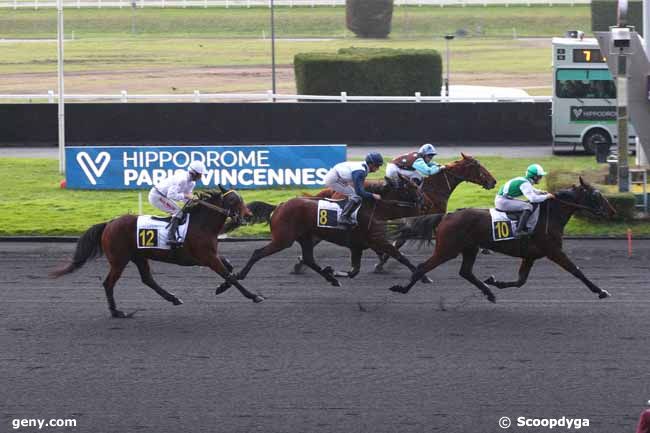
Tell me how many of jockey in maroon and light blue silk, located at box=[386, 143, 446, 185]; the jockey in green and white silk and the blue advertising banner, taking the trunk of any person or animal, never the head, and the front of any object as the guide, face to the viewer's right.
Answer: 2

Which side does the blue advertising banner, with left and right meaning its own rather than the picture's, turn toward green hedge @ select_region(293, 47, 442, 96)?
back

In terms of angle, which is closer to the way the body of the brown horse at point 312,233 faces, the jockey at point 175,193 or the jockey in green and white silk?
the jockey in green and white silk

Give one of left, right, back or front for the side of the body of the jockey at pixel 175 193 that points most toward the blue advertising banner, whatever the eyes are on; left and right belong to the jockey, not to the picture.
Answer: left

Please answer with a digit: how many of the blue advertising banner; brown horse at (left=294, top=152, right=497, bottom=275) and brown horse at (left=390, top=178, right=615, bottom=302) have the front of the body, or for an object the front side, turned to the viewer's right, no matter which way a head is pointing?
2

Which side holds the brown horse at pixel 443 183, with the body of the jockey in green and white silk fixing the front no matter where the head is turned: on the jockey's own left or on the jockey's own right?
on the jockey's own left

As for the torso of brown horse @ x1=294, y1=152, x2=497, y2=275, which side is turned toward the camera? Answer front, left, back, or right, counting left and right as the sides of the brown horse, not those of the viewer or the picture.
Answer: right

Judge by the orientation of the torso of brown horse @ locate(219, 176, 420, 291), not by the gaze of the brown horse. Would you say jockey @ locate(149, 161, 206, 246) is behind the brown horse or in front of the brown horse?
behind

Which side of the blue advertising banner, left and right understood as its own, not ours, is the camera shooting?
front

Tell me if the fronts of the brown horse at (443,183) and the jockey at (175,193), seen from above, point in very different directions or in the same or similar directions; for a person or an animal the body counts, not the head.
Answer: same or similar directions

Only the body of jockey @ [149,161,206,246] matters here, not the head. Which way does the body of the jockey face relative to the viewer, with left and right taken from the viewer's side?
facing to the right of the viewer

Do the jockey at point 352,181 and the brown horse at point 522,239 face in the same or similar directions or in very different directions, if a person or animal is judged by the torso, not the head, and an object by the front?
same or similar directions

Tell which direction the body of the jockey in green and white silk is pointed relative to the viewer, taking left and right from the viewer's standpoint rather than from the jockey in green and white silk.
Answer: facing to the right of the viewer

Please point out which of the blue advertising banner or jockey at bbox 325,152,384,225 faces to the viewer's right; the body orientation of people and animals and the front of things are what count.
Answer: the jockey

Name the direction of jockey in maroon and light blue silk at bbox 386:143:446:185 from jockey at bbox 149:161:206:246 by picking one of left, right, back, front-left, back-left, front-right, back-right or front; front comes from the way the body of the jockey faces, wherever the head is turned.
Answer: front-left

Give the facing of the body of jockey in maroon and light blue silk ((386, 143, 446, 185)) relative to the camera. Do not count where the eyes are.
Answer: to the viewer's right

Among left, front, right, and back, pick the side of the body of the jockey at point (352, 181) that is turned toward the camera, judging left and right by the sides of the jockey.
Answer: right

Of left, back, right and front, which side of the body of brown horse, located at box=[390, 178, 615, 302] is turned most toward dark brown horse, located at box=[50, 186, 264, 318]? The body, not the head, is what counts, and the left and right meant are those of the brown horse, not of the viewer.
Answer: back
